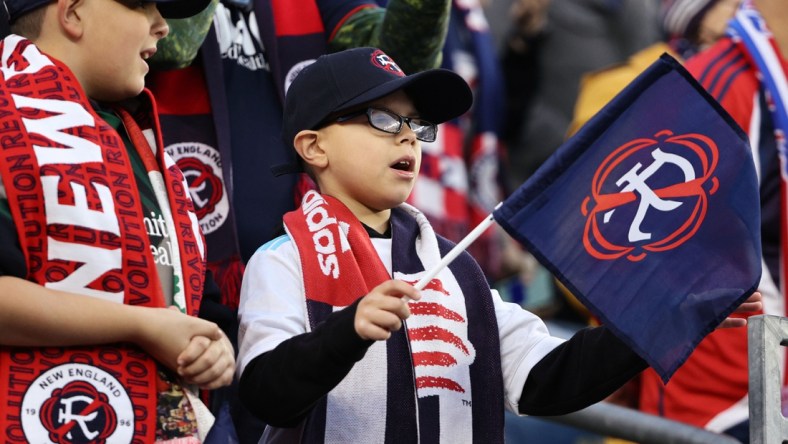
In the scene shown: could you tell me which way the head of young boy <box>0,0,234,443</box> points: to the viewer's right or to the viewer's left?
to the viewer's right

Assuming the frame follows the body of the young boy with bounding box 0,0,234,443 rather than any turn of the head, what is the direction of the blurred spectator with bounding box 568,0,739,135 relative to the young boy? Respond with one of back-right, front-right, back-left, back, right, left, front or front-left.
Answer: left

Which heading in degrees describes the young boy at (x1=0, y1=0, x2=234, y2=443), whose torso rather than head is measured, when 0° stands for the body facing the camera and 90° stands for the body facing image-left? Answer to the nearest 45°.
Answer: approximately 315°

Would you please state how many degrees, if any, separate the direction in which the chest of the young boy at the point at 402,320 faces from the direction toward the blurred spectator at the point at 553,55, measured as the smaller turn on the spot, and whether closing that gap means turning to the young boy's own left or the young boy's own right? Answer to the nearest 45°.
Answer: approximately 135° to the young boy's own left

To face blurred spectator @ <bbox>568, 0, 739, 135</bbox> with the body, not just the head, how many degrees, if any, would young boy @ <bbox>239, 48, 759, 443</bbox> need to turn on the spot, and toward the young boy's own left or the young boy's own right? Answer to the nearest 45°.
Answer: approximately 135° to the young boy's own left

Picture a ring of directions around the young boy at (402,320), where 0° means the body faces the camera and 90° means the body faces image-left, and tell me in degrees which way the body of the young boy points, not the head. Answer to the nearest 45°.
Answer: approximately 315°
